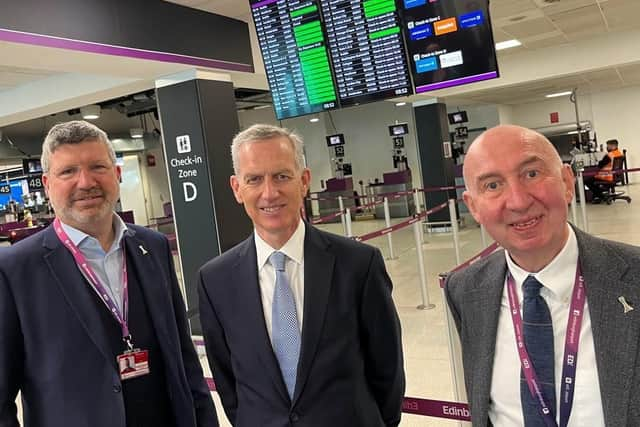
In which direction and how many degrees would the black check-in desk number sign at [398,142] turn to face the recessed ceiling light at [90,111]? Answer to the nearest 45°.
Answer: approximately 45° to its right

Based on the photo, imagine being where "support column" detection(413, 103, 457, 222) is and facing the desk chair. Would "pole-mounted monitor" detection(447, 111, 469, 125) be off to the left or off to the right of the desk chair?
left

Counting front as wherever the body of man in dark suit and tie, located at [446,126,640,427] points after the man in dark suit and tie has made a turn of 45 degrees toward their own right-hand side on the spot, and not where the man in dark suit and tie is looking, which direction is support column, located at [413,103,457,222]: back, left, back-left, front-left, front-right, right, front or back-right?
back-right

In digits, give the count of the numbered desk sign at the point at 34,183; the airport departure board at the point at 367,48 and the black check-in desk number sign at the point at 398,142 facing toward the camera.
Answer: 3

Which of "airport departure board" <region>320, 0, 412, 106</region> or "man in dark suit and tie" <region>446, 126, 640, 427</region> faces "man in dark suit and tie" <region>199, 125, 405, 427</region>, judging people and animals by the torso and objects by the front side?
the airport departure board

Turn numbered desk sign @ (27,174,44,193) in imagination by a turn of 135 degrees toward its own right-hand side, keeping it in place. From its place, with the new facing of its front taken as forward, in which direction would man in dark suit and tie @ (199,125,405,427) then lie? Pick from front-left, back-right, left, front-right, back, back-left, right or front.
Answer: back-left
